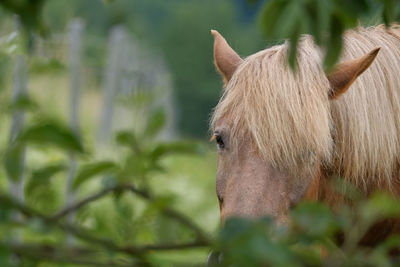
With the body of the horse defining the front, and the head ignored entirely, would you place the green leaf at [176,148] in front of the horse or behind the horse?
in front

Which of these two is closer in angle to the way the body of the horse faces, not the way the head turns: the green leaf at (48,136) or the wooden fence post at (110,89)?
the green leaf

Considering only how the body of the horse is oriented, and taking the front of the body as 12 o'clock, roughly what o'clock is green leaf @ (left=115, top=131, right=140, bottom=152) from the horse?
The green leaf is roughly at 11 o'clock from the horse.

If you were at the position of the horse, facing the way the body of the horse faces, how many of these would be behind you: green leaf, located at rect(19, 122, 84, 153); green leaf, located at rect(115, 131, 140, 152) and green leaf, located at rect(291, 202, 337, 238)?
0

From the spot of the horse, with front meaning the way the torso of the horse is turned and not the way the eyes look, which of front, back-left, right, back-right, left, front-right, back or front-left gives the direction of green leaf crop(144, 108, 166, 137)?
front-left

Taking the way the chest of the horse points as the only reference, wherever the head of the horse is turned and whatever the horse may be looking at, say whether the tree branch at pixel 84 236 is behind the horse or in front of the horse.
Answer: in front

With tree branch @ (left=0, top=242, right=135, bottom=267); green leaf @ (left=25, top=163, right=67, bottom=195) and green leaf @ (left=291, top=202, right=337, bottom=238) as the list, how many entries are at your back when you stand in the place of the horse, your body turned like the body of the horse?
0

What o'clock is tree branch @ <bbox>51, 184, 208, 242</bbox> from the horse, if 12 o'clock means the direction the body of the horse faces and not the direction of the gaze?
The tree branch is roughly at 11 o'clock from the horse.

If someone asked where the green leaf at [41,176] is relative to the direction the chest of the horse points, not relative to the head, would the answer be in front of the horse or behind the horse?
in front

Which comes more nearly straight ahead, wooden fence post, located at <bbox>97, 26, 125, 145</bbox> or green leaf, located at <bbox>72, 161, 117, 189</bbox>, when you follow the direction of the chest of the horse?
the green leaf

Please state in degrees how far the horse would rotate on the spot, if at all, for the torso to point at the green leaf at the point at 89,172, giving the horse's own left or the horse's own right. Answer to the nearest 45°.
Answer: approximately 45° to the horse's own left
